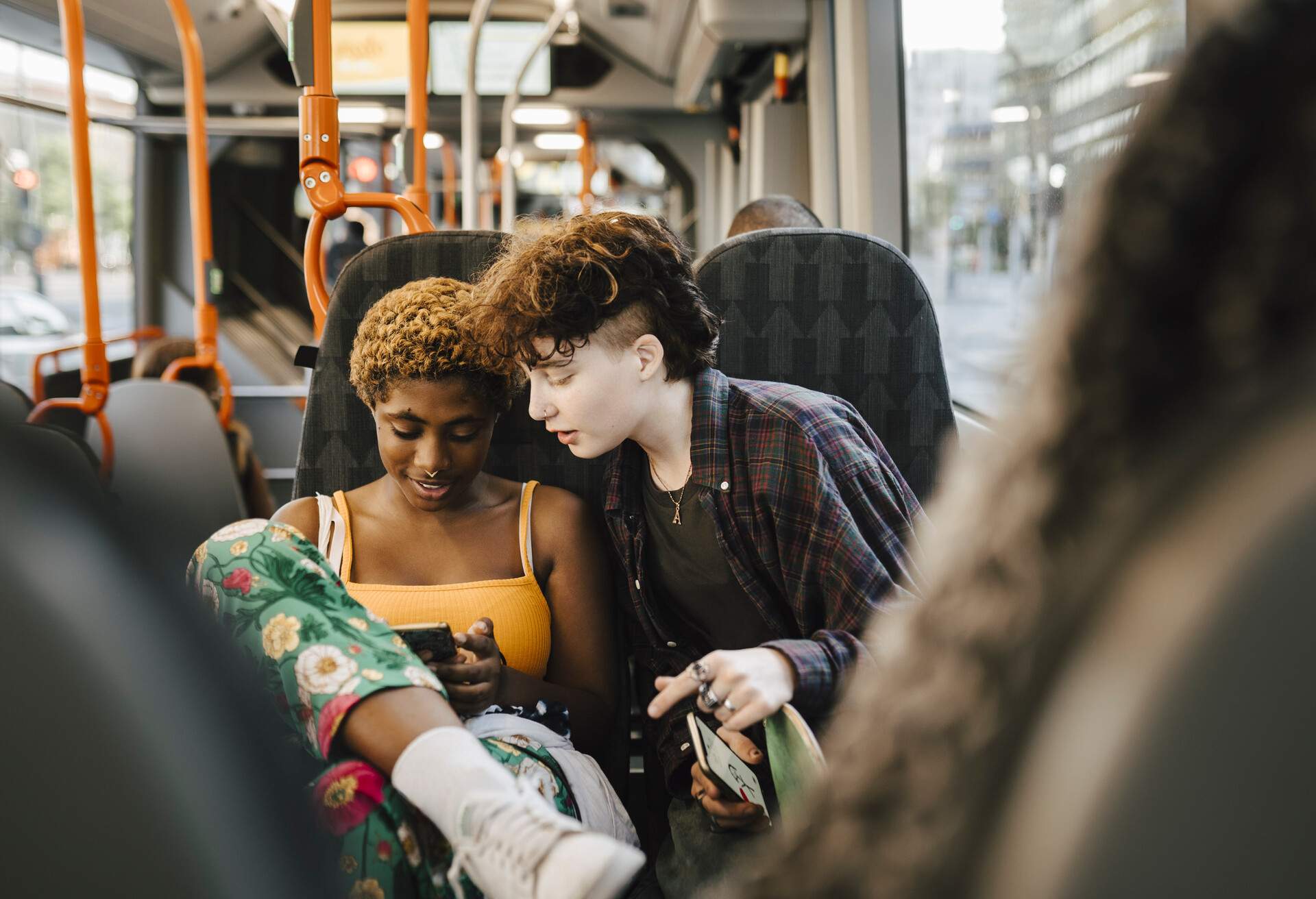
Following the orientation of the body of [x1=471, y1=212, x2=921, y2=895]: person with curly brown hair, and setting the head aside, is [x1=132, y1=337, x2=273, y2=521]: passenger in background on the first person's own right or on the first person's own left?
on the first person's own right

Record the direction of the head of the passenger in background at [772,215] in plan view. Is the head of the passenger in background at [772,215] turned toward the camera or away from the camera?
away from the camera

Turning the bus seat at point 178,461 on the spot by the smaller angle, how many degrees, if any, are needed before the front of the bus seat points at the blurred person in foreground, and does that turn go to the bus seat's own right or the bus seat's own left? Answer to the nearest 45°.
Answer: approximately 180°

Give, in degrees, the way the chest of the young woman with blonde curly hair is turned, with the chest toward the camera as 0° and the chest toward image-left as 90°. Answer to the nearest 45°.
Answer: approximately 0°

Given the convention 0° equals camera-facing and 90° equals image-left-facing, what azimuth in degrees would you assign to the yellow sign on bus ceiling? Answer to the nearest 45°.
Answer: approximately 0°

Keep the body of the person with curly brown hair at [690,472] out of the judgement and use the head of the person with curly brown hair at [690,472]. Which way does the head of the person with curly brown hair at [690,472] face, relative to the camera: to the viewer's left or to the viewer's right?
to the viewer's left

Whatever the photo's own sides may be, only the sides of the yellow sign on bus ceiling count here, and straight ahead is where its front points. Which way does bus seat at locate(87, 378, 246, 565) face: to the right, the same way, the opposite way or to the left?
the opposite way

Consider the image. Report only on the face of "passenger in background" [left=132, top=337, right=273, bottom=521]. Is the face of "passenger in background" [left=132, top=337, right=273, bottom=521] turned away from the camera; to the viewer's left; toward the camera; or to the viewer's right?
away from the camera

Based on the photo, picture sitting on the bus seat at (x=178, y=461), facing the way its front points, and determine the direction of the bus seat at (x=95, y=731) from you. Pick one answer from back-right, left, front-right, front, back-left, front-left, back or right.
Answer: back

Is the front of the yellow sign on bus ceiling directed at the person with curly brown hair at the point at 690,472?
yes

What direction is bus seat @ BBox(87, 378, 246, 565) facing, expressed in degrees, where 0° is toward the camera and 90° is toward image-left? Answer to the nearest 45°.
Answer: approximately 180°

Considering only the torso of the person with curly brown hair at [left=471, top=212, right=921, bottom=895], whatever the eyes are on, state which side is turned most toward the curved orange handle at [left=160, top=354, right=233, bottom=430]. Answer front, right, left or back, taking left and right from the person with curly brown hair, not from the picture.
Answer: right
